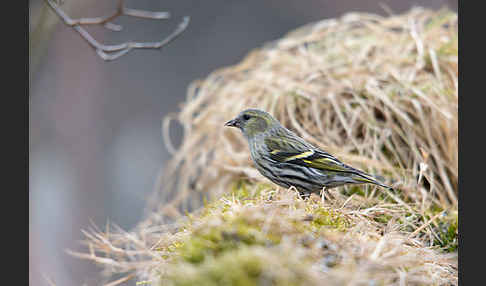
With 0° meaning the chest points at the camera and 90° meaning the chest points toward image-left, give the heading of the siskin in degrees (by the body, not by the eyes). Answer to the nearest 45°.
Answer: approximately 90°
